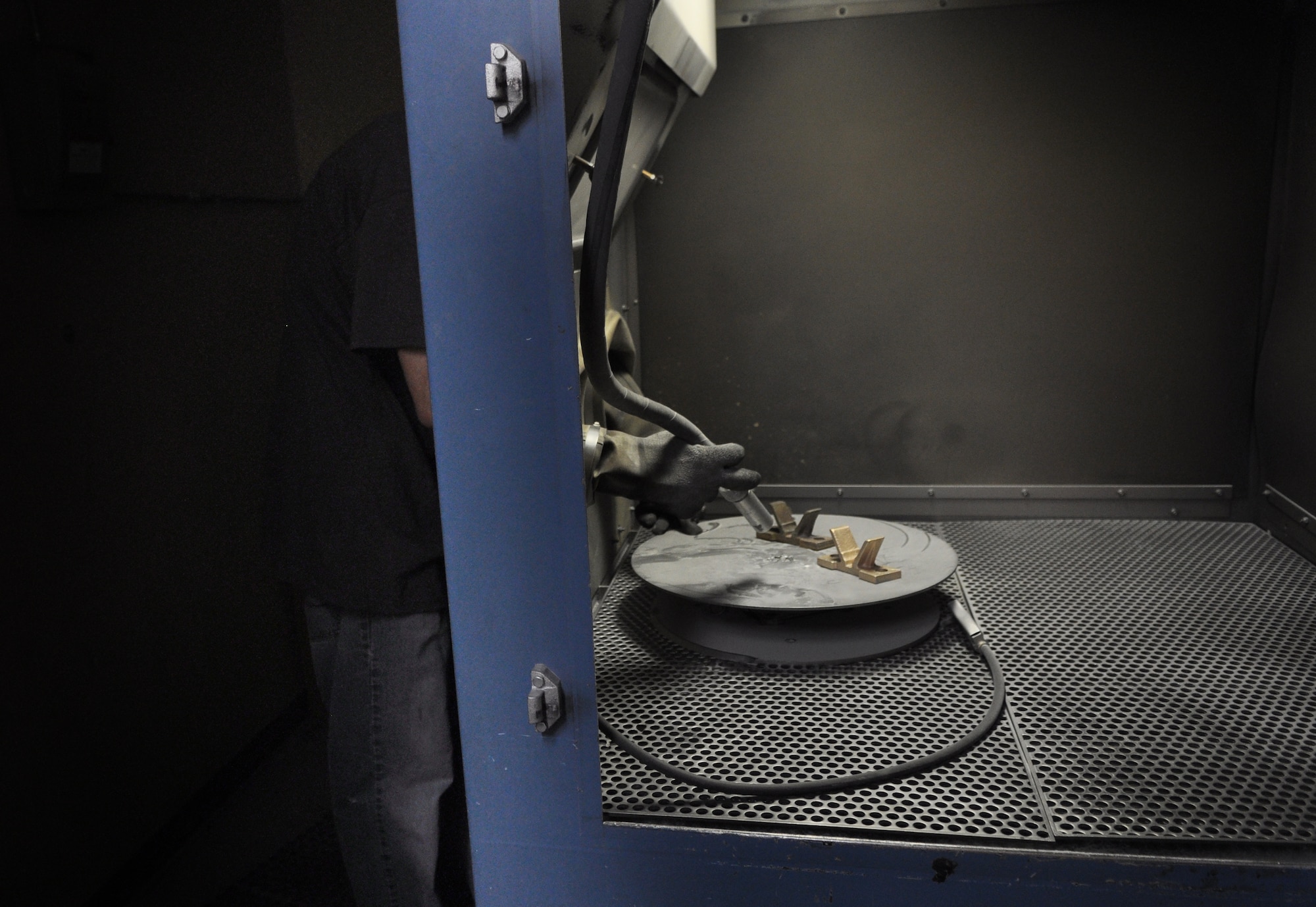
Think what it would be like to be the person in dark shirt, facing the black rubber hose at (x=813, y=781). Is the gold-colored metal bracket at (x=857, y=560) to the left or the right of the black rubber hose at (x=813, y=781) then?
left

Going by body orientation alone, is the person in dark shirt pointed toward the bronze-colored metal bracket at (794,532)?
yes

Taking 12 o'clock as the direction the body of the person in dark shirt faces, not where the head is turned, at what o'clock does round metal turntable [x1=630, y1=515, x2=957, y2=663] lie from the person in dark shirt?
The round metal turntable is roughly at 1 o'clock from the person in dark shirt.

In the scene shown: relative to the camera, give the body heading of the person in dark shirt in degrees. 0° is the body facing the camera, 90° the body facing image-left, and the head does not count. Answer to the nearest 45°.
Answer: approximately 270°

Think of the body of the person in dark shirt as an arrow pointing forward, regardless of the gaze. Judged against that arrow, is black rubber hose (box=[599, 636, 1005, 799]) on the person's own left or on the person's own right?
on the person's own right

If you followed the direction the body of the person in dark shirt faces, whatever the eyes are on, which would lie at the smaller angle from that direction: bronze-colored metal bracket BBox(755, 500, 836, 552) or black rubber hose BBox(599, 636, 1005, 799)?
the bronze-colored metal bracket
